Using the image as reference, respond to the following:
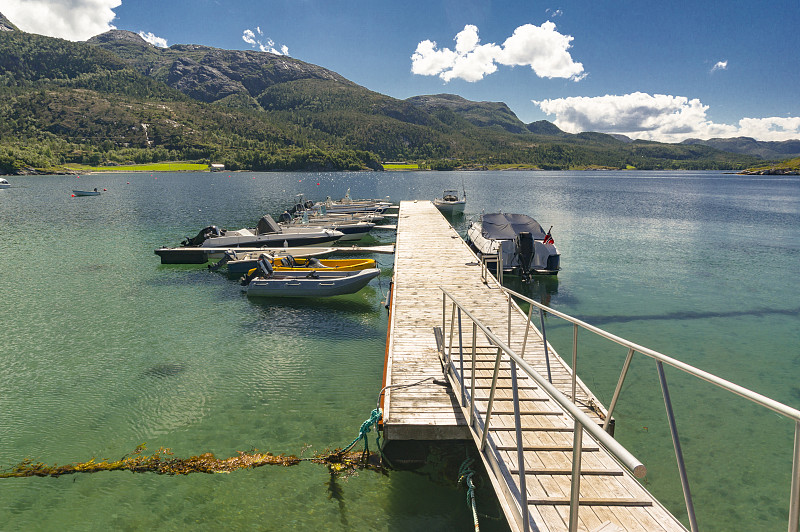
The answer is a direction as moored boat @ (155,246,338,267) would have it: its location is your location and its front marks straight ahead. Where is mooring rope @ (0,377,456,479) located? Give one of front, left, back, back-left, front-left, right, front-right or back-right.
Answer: right

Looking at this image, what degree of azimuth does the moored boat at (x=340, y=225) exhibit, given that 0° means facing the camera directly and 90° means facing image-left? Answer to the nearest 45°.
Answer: approximately 270°

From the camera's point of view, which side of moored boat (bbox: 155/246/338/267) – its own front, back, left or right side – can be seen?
right

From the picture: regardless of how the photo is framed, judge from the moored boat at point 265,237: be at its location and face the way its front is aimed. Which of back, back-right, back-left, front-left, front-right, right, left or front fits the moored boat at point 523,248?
front-right

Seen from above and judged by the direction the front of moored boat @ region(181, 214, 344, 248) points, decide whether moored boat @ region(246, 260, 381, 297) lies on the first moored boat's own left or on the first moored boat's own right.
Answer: on the first moored boat's own right

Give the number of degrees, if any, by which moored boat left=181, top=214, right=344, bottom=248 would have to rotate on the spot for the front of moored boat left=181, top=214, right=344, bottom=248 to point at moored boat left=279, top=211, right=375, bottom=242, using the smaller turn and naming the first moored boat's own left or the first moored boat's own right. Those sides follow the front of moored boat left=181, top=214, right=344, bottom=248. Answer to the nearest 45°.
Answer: approximately 45° to the first moored boat's own left

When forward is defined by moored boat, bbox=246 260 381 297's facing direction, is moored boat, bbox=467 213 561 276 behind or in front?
in front

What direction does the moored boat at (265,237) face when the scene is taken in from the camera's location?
facing to the right of the viewer

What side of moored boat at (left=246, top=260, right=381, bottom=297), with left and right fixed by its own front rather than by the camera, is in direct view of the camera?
right
